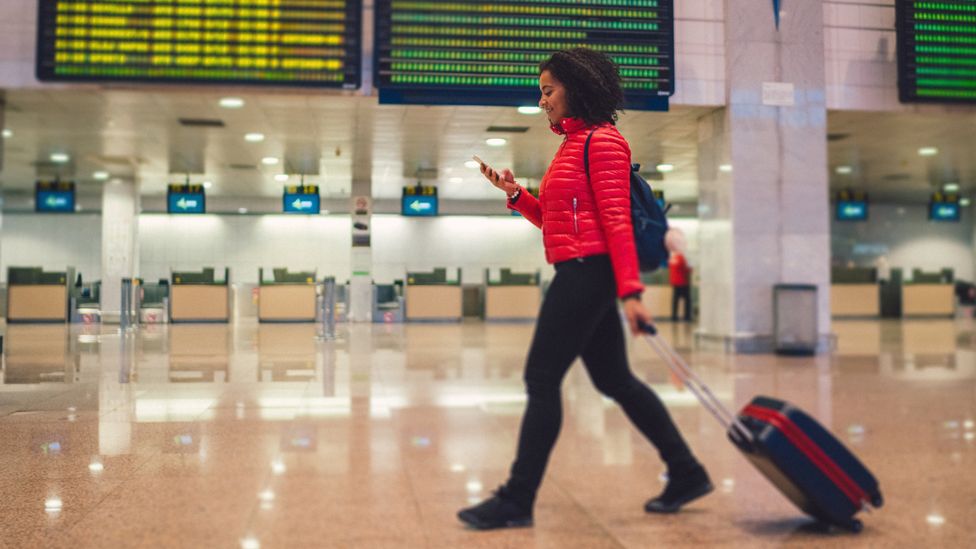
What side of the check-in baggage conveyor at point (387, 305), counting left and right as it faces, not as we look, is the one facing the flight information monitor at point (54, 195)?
right

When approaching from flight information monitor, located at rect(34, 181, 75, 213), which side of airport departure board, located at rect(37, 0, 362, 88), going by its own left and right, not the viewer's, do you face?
back

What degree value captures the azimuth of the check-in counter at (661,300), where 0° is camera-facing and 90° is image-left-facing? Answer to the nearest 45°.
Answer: approximately 0°

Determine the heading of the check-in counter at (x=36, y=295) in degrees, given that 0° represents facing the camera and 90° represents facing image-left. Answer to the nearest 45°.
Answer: approximately 0°

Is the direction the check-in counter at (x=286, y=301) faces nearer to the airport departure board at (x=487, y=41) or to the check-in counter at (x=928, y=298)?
the airport departure board

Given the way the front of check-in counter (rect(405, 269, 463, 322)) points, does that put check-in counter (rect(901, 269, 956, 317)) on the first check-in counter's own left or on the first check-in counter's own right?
on the first check-in counter's own left
